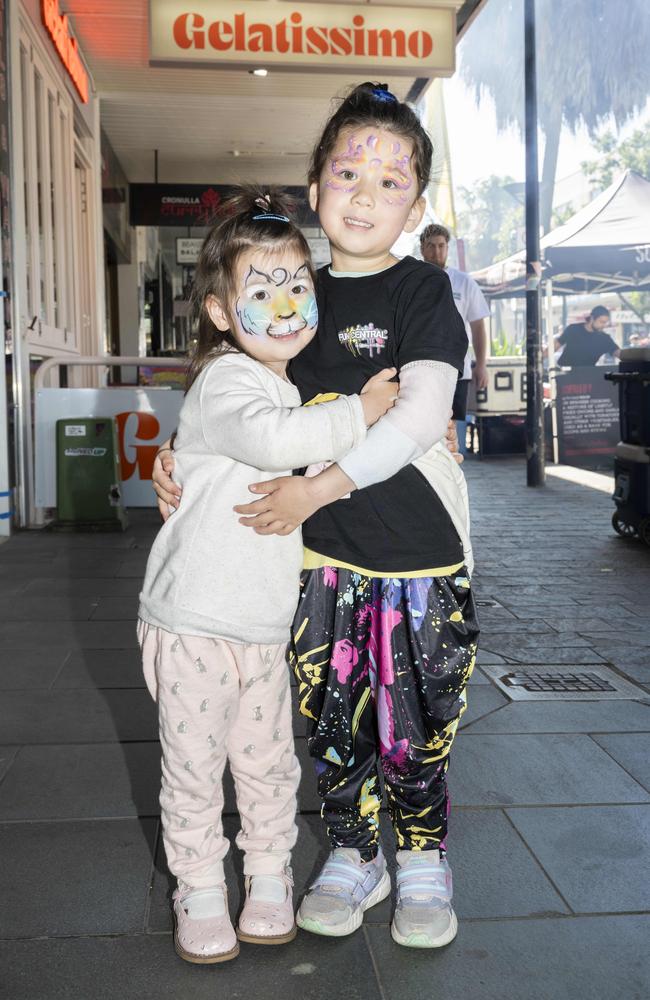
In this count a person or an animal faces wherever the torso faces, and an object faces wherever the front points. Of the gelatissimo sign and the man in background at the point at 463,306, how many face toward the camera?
2

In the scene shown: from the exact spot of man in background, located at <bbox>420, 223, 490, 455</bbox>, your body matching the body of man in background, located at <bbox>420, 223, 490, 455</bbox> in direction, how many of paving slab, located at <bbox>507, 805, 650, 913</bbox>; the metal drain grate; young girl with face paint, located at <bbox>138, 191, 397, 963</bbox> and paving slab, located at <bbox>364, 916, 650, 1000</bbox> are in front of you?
4

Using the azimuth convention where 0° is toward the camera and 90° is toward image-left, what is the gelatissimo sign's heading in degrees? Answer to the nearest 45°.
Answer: approximately 0°

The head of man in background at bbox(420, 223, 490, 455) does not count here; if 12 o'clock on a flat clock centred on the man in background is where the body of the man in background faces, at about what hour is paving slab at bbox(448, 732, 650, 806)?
The paving slab is roughly at 12 o'clock from the man in background.

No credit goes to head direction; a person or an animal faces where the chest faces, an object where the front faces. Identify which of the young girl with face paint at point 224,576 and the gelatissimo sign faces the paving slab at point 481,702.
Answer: the gelatissimo sign

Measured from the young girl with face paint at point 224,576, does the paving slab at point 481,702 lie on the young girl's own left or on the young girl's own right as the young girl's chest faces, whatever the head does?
on the young girl's own left
